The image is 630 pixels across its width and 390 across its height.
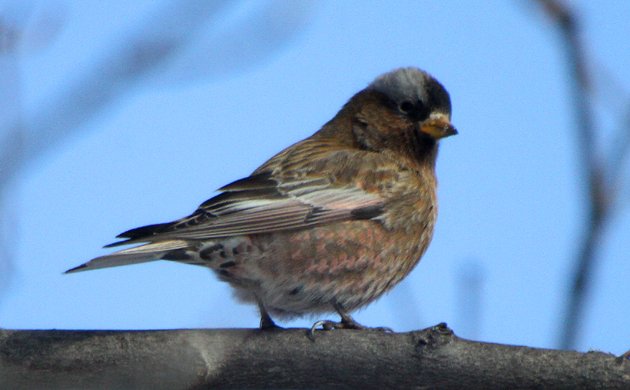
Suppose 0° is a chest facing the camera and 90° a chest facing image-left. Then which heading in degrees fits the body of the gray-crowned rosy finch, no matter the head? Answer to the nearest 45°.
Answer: approximately 270°
